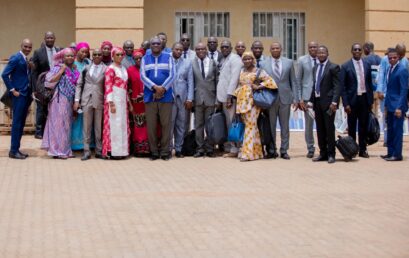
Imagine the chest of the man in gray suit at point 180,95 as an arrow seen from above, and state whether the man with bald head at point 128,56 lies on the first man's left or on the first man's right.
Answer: on the first man's right

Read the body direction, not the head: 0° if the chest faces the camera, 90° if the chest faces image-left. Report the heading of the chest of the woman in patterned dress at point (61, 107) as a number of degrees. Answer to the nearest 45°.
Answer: approximately 315°

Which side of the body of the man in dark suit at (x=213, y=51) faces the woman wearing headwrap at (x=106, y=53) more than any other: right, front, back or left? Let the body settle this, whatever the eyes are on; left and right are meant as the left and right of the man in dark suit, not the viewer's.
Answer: right

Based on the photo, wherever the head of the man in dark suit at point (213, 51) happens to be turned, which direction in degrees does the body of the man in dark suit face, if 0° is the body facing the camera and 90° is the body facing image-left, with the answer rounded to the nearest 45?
approximately 0°

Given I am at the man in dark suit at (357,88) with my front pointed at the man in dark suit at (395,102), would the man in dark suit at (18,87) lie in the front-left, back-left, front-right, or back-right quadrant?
back-right

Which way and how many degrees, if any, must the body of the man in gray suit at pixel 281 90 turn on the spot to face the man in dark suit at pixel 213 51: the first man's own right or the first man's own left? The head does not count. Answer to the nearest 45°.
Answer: approximately 90° to the first man's own right
